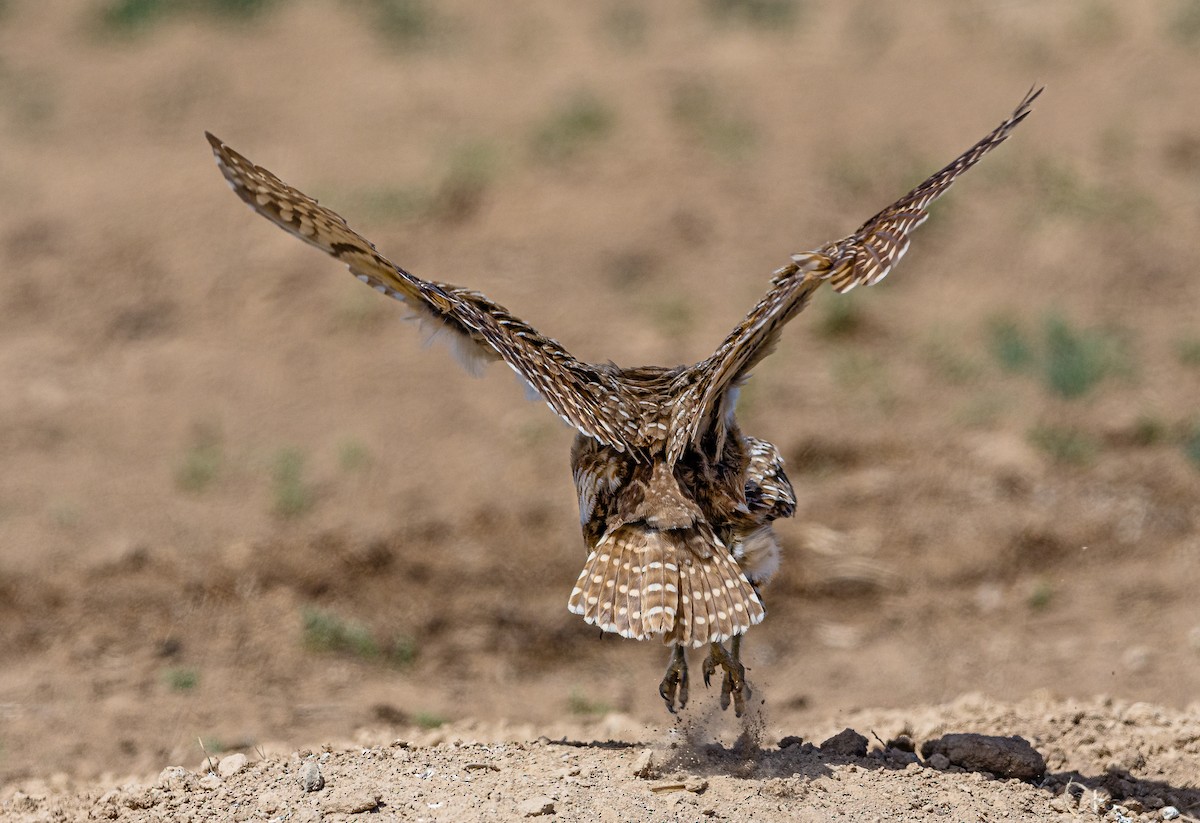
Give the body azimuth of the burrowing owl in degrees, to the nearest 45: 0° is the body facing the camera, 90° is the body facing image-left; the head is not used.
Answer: approximately 180°
